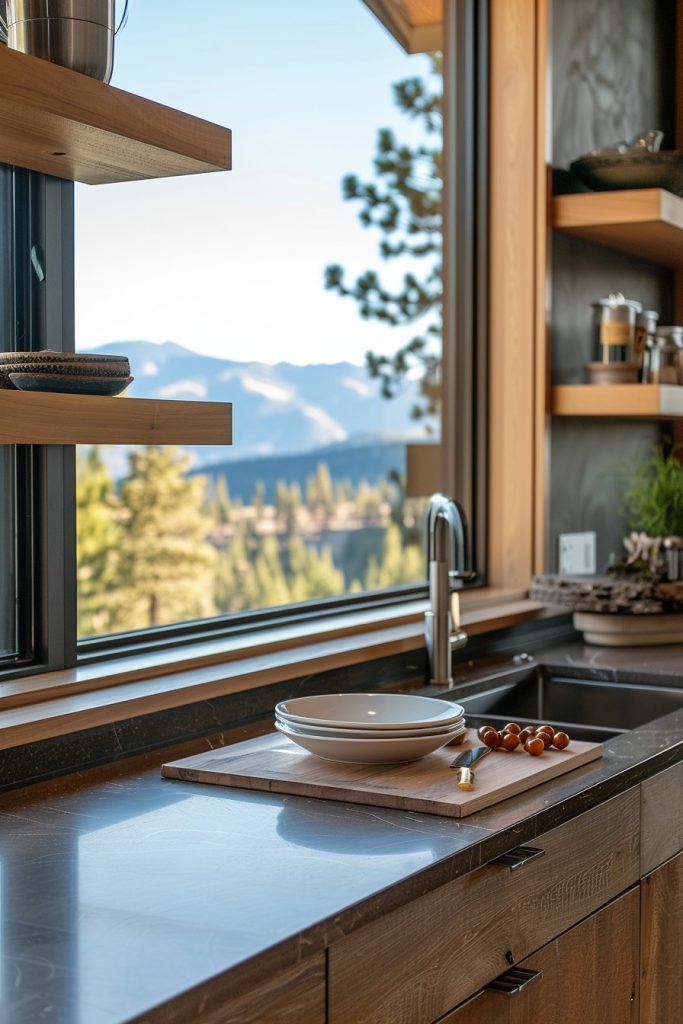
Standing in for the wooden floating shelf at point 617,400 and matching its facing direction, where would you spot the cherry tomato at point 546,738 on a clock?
The cherry tomato is roughly at 12 o'clock from the wooden floating shelf.

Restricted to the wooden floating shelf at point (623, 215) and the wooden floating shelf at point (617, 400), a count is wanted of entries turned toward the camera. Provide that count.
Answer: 2

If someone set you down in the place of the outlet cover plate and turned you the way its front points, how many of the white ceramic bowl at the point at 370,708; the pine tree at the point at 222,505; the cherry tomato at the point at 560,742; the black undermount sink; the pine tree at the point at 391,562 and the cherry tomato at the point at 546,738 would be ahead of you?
4

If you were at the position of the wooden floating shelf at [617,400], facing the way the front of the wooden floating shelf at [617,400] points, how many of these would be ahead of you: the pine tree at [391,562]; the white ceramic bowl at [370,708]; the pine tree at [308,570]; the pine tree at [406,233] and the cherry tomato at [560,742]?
2

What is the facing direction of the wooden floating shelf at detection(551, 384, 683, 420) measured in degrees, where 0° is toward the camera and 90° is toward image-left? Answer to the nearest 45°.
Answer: approximately 0°

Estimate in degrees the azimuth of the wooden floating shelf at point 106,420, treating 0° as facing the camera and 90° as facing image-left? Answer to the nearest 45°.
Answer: approximately 315°
